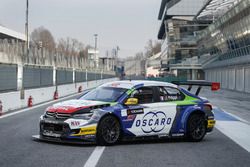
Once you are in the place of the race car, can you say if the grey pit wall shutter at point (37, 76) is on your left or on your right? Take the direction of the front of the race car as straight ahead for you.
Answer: on your right

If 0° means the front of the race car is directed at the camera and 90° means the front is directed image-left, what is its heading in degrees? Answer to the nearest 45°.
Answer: approximately 45°

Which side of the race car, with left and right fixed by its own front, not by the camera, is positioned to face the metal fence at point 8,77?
right
